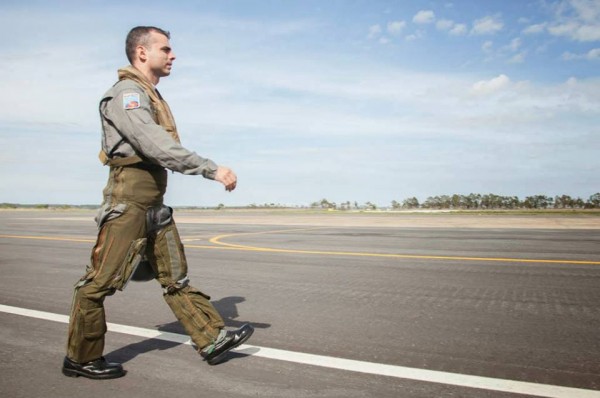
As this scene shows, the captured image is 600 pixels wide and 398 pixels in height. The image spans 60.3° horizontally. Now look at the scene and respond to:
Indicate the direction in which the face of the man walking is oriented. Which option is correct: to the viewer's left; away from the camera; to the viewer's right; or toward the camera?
to the viewer's right

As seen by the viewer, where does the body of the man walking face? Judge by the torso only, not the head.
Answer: to the viewer's right
